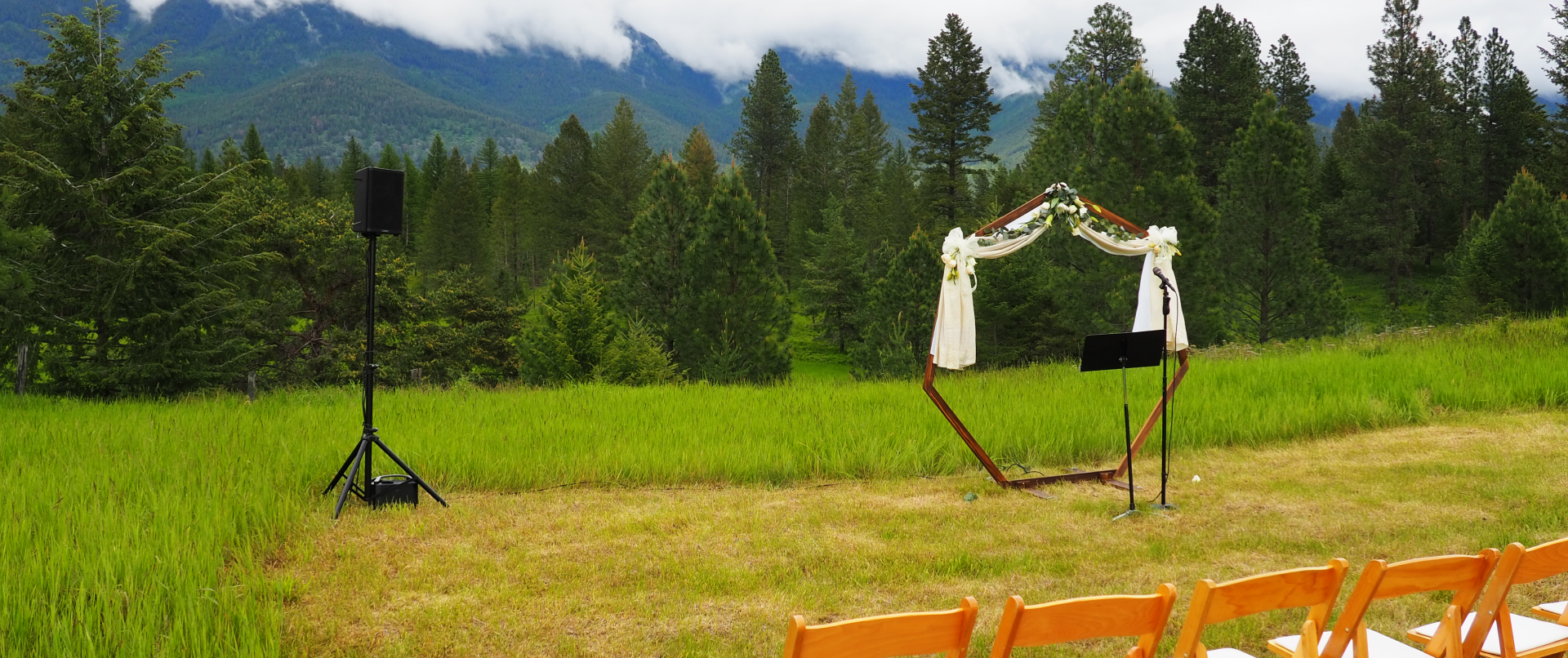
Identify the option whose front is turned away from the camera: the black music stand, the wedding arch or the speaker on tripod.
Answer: the black music stand

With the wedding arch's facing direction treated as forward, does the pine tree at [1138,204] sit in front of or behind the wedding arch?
behind

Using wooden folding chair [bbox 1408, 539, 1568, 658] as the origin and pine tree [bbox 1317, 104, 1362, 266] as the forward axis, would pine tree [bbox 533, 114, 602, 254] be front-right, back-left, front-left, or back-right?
front-left

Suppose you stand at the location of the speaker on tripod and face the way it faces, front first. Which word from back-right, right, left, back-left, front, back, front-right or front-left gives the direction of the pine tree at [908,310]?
left

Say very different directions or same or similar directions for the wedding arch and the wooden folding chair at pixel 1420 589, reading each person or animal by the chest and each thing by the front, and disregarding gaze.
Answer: very different directions

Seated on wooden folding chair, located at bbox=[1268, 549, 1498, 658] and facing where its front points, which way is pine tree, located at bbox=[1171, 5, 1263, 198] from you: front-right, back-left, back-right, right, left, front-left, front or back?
front-right

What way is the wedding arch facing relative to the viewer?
toward the camera

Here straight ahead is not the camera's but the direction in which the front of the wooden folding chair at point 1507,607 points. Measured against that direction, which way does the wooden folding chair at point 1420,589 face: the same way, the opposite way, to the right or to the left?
the same way

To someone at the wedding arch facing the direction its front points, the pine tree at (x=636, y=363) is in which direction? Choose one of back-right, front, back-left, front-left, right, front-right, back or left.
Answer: back-right

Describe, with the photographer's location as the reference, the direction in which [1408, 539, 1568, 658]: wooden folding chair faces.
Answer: facing away from the viewer and to the left of the viewer

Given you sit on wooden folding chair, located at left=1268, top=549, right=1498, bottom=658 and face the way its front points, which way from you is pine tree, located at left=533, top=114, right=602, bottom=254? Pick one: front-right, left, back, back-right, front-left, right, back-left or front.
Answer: front

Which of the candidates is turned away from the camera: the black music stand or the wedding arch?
the black music stand

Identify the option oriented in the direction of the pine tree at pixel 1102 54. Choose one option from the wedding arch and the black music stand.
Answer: the black music stand

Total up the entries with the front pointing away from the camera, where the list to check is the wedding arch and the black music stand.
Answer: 1

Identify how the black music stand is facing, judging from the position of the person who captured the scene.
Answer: facing away from the viewer

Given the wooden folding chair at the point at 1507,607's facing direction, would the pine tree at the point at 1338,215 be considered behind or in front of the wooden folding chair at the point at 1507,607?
in front

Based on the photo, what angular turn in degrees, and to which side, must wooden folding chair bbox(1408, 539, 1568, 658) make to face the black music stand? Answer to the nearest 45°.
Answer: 0° — it already faces it

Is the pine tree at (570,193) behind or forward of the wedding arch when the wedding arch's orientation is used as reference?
behind

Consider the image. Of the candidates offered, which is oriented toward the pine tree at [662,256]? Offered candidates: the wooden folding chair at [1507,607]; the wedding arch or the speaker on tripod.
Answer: the wooden folding chair

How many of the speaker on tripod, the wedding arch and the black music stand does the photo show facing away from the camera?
1

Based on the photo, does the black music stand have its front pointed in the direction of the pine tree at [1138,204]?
yes
